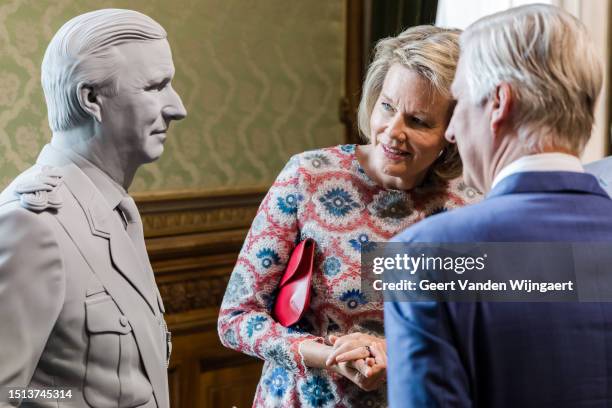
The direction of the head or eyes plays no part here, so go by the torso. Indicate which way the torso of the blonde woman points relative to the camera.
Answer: toward the camera

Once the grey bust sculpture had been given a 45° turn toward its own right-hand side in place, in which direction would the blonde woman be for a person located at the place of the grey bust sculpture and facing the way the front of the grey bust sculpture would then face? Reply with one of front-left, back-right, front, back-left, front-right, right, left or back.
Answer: left

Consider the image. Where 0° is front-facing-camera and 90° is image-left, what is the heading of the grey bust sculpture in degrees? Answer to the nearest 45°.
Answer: approximately 270°
